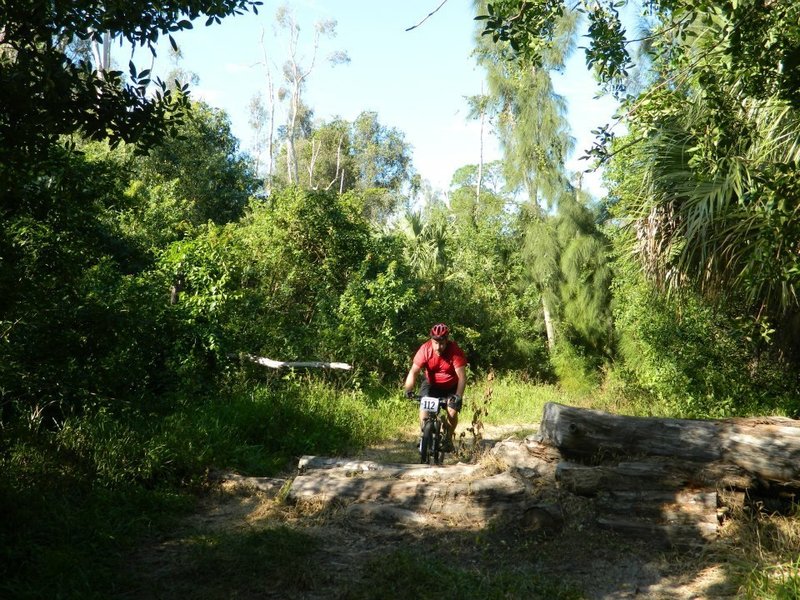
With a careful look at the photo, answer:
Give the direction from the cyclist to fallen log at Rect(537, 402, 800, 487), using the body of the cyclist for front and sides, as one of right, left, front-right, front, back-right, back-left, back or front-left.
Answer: front-left

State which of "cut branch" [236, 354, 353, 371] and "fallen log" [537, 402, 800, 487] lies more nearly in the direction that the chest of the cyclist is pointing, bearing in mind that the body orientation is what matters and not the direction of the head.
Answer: the fallen log

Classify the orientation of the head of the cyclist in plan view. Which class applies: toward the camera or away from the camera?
toward the camera

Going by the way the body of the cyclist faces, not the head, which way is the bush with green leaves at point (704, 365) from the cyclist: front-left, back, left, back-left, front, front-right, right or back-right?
back-left

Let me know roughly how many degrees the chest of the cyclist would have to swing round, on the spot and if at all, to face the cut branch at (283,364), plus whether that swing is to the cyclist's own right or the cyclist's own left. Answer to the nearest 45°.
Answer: approximately 135° to the cyclist's own right

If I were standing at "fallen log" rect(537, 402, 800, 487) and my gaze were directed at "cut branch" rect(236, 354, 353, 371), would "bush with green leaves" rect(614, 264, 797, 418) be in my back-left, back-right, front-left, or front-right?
front-right

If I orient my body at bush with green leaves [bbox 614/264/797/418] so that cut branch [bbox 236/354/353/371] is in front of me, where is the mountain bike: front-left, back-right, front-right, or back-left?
front-left

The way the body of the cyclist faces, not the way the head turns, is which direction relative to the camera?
toward the camera
